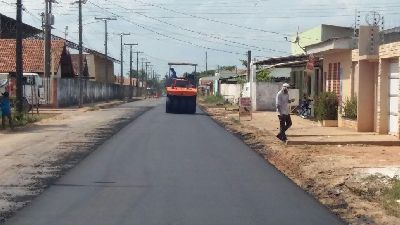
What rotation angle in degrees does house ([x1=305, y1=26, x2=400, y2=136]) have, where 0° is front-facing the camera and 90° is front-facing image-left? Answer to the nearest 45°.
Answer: approximately 45°

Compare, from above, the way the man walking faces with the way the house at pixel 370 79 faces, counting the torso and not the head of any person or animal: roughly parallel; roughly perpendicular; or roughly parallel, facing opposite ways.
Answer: roughly perpendicular

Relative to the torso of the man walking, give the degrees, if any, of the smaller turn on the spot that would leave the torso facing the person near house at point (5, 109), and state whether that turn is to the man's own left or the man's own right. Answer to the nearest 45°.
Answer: approximately 135° to the man's own right

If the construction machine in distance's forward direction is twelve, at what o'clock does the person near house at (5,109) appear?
The person near house is roughly at 1 o'clock from the construction machine in distance.

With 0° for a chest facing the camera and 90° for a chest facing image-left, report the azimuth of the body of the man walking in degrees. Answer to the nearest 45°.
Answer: approximately 315°

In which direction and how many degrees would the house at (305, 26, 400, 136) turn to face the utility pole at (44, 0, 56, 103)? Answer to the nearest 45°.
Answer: approximately 90° to its right

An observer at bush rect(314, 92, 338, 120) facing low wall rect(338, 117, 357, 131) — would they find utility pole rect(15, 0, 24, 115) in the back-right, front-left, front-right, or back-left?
back-right

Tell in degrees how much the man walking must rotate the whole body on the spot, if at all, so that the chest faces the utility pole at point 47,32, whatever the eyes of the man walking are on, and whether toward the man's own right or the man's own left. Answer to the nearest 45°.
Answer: approximately 180°

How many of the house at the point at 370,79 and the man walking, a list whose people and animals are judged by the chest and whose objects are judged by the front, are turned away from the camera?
0

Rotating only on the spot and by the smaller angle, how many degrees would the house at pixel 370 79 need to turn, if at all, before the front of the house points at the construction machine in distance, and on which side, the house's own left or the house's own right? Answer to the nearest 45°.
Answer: approximately 90° to the house's own right
